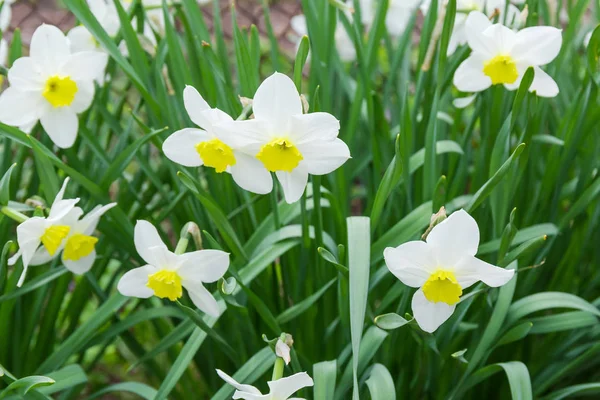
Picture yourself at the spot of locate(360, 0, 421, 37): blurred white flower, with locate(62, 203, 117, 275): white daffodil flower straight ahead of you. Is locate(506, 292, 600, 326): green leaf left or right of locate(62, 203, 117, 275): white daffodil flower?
left

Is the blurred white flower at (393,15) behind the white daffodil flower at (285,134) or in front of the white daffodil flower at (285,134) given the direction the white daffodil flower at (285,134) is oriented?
behind

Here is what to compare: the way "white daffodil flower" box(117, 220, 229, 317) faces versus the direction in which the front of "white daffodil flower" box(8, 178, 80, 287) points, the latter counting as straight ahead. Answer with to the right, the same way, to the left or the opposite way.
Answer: to the right

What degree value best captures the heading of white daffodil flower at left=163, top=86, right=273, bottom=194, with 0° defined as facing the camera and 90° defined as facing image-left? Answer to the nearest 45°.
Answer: approximately 0°

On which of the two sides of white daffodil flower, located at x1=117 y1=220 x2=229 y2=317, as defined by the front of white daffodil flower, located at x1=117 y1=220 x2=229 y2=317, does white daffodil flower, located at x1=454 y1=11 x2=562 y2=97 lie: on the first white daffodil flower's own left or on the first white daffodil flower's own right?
on the first white daffodil flower's own left

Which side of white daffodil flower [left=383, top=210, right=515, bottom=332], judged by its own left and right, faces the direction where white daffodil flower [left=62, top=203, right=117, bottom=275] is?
right
